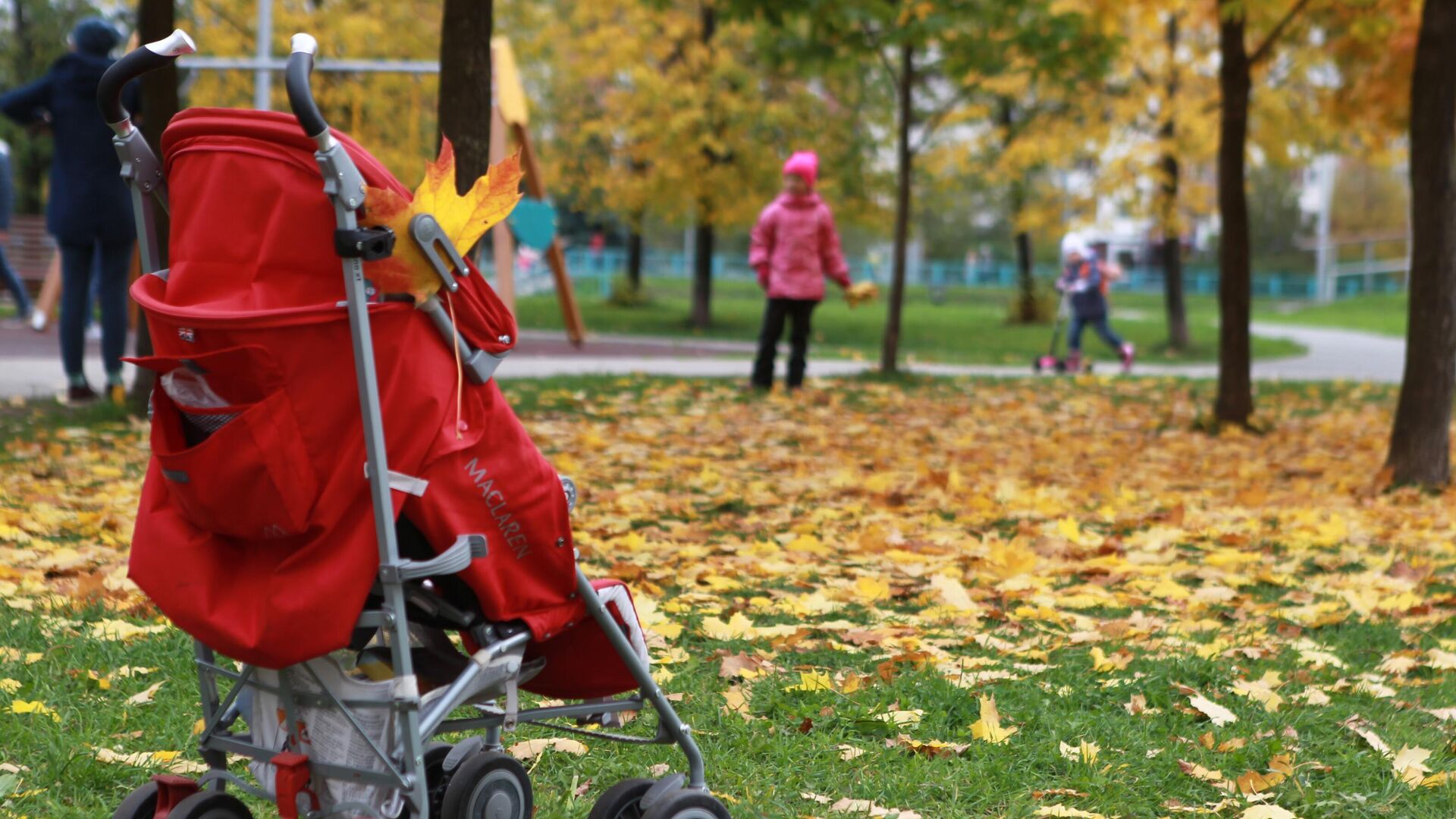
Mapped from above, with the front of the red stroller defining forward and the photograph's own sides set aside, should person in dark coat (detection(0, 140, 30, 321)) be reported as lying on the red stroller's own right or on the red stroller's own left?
on the red stroller's own left

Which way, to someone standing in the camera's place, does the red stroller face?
facing away from the viewer and to the right of the viewer

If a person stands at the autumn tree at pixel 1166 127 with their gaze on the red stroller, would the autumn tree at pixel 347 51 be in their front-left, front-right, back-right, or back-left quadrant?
front-right

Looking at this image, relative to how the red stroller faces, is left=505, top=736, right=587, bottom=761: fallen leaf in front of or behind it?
in front

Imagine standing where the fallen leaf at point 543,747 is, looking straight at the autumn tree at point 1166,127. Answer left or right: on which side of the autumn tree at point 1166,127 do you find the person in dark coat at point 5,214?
left

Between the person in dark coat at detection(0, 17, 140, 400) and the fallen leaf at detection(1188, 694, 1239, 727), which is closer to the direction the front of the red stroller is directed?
the fallen leaf

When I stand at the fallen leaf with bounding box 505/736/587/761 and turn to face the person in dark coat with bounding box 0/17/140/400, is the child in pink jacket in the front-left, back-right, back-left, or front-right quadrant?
front-right

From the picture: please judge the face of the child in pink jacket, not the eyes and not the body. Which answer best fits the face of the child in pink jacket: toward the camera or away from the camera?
toward the camera

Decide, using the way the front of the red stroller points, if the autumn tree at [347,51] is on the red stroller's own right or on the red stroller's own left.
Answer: on the red stroller's own left

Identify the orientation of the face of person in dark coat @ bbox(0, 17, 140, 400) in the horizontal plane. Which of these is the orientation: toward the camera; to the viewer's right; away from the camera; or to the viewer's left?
away from the camera

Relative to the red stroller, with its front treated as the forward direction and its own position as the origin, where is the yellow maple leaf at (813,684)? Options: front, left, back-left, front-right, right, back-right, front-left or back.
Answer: front
